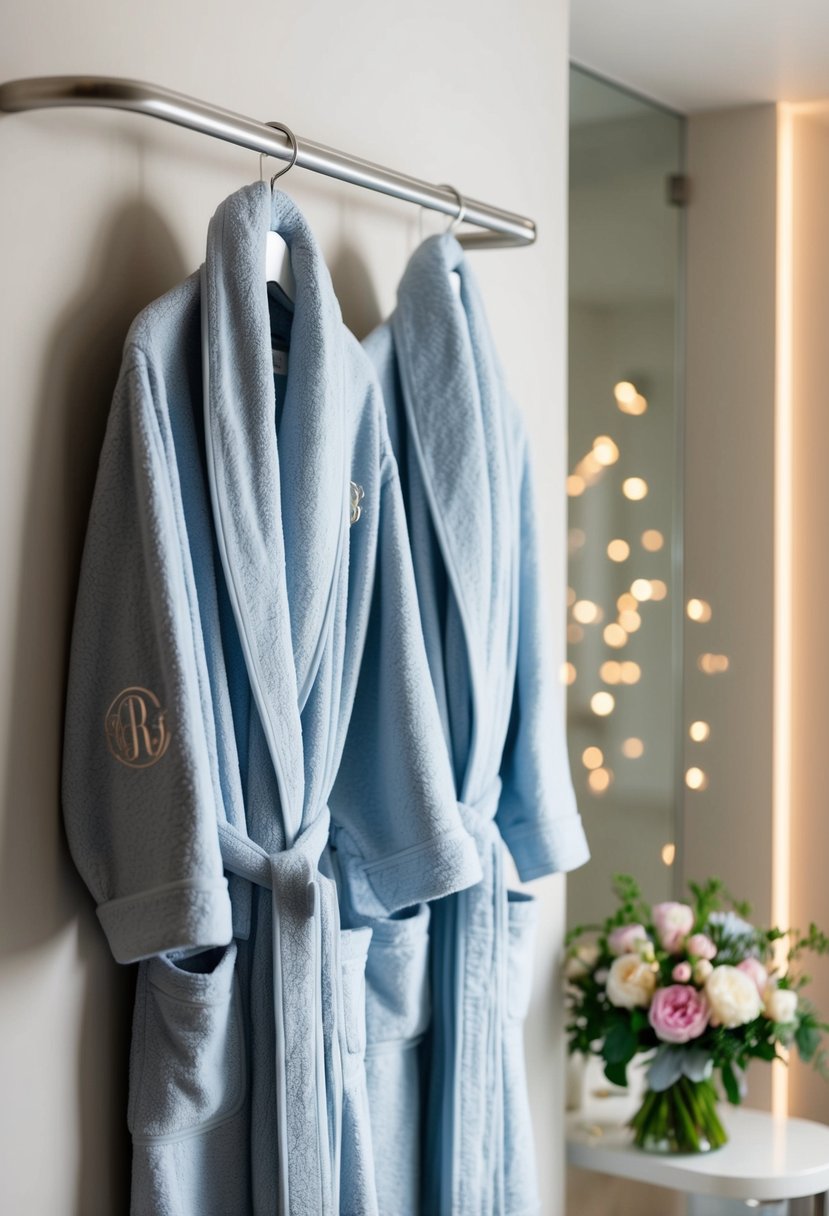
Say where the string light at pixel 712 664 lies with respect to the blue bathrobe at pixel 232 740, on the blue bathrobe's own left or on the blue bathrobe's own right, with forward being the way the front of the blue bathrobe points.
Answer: on the blue bathrobe's own left

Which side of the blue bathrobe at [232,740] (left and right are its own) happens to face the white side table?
left

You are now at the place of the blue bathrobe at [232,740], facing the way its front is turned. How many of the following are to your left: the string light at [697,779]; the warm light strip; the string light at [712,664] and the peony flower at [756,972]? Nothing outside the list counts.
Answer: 4

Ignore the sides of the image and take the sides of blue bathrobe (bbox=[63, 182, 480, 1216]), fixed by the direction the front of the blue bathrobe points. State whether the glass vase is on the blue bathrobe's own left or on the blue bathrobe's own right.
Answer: on the blue bathrobe's own left

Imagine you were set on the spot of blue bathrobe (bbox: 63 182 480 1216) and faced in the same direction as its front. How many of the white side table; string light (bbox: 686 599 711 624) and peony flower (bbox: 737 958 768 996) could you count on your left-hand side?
3

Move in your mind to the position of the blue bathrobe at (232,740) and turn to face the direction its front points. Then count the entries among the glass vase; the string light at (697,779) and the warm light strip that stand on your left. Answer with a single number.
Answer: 3

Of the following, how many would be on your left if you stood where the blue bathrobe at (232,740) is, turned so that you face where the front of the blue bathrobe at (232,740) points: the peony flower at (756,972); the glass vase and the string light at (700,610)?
3

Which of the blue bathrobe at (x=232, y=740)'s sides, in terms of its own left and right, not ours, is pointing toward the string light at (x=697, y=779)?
left
